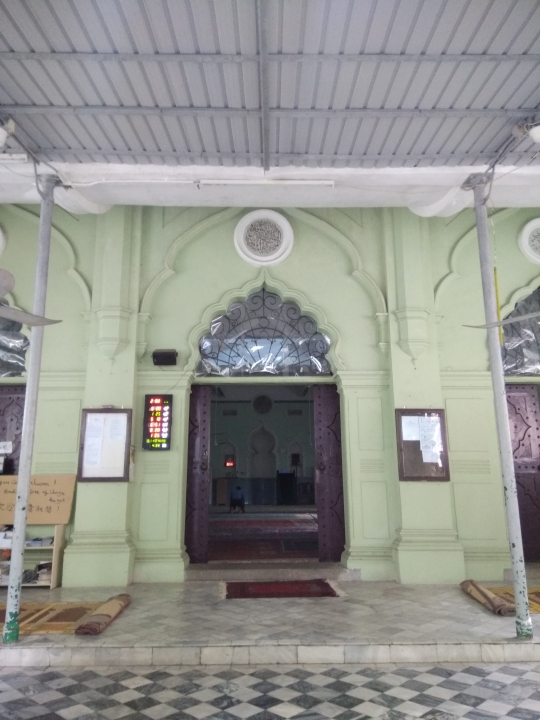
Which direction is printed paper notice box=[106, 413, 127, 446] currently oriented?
toward the camera

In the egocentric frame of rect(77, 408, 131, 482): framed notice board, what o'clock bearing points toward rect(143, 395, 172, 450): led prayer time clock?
The led prayer time clock is roughly at 9 o'clock from the framed notice board.

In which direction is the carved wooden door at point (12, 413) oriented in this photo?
toward the camera

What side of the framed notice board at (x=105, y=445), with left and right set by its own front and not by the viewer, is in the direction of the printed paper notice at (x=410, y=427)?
left

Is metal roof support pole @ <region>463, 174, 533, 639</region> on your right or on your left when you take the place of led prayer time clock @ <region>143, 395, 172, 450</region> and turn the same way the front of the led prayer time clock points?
on your left

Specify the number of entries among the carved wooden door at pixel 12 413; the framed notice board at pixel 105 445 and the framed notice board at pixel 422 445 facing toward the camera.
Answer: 3

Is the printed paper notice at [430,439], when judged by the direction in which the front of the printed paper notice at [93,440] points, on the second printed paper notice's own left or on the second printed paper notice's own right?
on the second printed paper notice's own left

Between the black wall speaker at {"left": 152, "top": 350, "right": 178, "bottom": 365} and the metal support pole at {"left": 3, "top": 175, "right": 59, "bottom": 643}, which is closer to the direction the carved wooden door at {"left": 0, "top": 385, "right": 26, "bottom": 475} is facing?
the metal support pole

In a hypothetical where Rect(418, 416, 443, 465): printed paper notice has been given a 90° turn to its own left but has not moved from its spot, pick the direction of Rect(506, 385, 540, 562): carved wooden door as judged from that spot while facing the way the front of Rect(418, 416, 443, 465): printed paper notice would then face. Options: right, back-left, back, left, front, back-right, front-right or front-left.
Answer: front-left

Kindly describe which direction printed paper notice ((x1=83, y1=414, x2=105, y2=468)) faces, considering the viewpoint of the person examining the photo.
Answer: facing the viewer

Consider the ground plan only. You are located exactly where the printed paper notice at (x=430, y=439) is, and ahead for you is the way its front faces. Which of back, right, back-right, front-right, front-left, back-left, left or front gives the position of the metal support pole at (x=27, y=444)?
front-right

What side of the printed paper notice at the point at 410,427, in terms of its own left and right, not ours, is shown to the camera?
front
